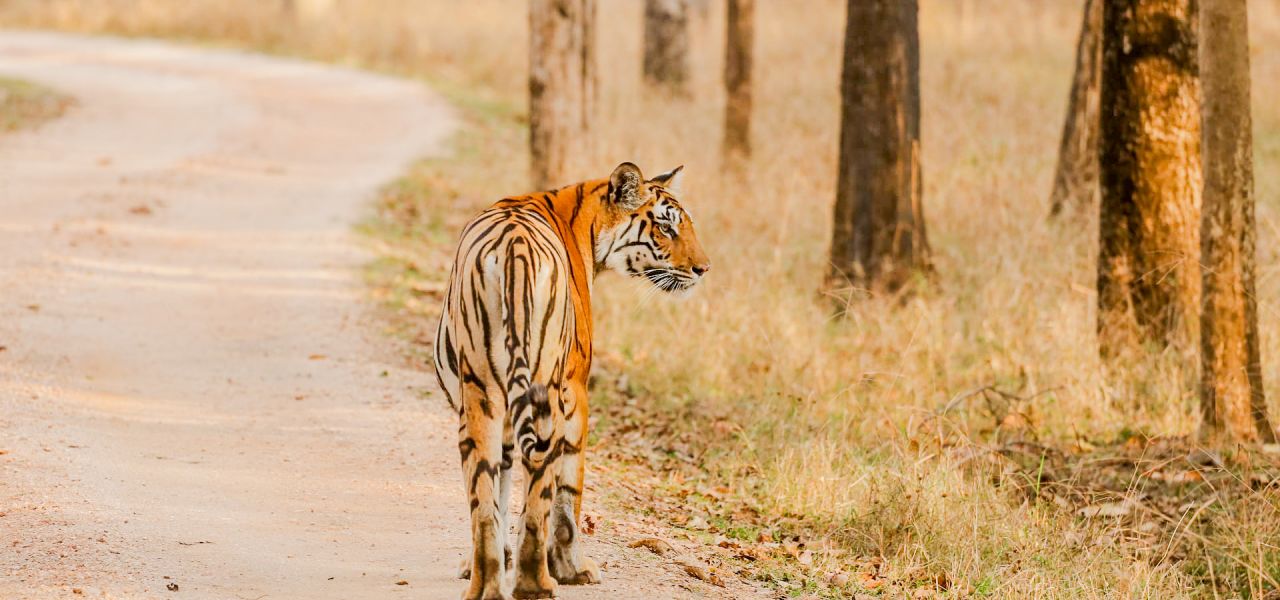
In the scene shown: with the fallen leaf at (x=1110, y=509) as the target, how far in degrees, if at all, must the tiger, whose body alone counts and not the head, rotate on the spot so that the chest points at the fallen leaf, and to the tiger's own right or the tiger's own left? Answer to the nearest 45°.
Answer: approximately 45° to the tiger's own right

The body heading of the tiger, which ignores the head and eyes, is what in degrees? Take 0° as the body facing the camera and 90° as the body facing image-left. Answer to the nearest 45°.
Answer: approximately 180°

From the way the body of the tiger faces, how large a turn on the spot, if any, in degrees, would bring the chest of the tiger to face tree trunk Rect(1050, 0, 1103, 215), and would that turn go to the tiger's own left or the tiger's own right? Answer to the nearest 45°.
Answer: approximately 45° to the tiger's own right

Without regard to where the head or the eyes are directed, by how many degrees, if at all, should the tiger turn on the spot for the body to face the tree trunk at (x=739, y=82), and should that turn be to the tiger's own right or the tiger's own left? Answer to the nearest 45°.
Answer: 0° — it already faces it

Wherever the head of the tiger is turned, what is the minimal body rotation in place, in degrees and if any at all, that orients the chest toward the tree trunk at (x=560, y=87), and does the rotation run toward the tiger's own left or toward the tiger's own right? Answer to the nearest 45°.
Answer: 0° — it already faces it

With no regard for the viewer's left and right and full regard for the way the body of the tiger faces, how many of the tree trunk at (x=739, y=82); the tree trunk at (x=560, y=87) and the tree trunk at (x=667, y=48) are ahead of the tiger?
3

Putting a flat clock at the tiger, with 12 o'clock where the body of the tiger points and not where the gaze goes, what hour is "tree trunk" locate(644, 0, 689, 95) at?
The tree trunk is roughly at 12 o'clock from the tiger.
